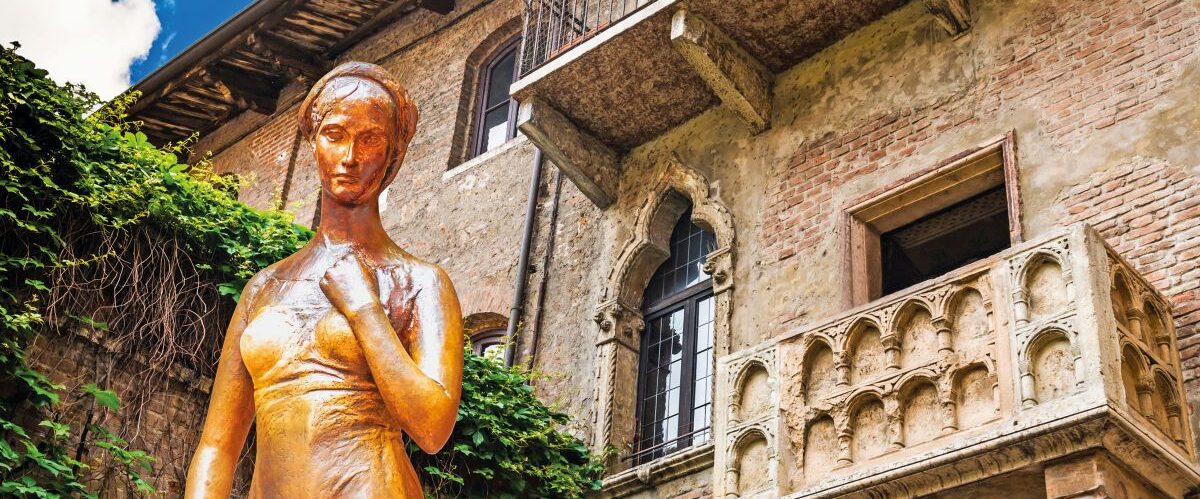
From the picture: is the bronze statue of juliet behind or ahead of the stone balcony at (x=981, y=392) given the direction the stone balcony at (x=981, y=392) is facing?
ahead

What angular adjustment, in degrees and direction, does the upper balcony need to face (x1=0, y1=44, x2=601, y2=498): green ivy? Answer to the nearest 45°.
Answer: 0° — it already faces it

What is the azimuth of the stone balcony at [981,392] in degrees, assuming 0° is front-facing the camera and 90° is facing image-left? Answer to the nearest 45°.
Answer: approximately 45°

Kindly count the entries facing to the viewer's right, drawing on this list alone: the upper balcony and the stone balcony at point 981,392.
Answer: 0

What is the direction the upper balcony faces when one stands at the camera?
facing the viewer and to the left of the viewer

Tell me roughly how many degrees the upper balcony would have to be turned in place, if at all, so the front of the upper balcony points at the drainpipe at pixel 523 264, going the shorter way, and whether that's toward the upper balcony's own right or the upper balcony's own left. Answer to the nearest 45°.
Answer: approximately 90° to the upper balcony's own right

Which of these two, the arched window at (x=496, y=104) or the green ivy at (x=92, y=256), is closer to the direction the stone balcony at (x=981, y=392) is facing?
the green ivy

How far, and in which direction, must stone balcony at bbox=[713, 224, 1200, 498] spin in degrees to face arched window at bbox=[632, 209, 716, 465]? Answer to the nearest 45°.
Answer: approximately 90° to its right

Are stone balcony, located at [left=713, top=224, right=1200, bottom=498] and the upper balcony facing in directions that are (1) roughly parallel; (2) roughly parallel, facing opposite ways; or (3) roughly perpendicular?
roughly parallel

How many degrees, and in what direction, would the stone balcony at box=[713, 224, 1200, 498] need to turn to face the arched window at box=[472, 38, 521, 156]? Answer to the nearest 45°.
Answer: approximately 90° to its right
